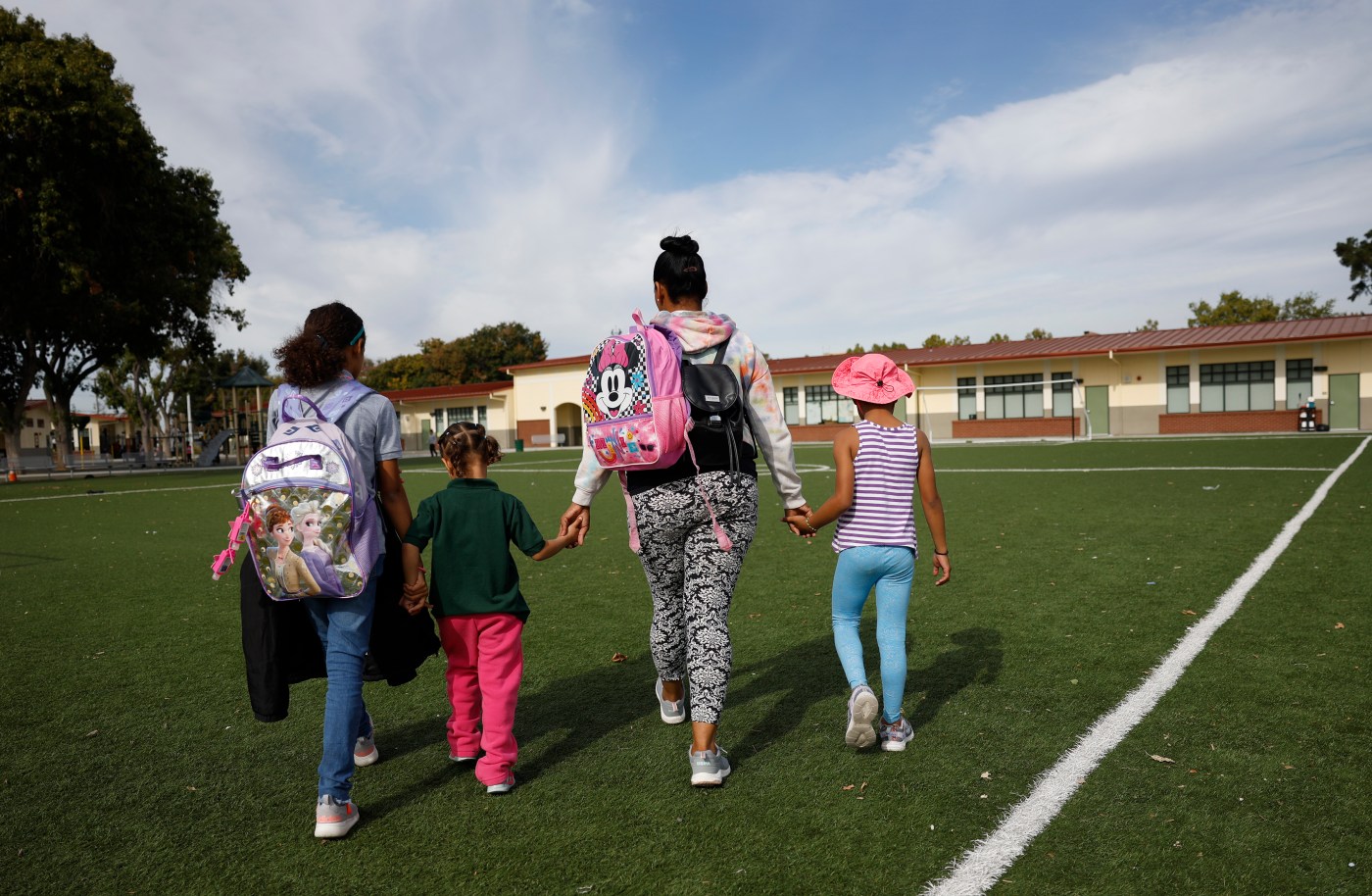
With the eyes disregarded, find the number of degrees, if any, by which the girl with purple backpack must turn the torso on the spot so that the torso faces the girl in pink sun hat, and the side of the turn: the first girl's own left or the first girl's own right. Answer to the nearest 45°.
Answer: approximately 45° to the first girl's own right

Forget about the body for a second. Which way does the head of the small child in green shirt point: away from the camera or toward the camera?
away from the camera

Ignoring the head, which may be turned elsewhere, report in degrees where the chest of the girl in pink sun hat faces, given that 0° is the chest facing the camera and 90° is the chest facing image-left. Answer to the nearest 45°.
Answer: approximately 180°

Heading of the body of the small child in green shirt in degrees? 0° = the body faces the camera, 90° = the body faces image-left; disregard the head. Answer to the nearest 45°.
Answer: approximately 180°

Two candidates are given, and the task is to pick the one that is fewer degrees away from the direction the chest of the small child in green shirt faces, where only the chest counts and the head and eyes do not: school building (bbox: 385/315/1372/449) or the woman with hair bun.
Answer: the school building

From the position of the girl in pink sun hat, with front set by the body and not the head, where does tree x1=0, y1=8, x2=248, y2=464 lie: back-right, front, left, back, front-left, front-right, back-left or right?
front-left

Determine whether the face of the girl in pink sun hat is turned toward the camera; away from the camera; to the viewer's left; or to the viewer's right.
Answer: away from the camera

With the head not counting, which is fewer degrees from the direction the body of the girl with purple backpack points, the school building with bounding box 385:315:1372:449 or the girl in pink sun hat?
the school building

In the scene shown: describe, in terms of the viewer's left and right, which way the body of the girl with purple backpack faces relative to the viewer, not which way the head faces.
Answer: facing away from the viewer and to the right of the viewer

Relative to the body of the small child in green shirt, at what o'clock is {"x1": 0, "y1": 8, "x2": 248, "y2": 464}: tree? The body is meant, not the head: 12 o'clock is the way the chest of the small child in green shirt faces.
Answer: The tree is roughly at 11 o'clock from the small child in green shirt.

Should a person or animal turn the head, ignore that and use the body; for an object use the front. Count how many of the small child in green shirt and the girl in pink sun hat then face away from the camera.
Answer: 2

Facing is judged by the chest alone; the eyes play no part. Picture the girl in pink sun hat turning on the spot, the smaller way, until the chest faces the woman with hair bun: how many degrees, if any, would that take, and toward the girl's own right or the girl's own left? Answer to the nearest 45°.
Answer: approximately 135° to the girl's own left
